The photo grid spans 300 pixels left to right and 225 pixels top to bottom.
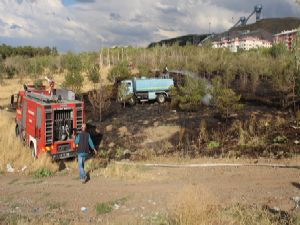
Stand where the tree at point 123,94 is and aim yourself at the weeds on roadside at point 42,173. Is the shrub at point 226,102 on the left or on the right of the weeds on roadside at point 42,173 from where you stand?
left

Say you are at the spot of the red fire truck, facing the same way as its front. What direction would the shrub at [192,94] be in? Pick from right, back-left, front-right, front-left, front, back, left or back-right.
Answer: right

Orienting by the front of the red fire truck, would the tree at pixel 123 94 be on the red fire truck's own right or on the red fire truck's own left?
on the red fire truck's own right

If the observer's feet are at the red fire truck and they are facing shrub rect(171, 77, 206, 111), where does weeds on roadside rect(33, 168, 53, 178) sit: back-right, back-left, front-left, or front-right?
back-right

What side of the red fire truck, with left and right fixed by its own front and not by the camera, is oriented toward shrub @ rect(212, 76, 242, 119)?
right

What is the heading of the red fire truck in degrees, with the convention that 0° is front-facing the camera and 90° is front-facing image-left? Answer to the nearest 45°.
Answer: approximately 135°

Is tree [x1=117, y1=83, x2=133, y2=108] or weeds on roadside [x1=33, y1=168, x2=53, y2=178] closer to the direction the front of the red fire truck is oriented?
the tree
